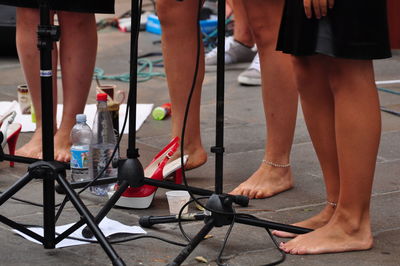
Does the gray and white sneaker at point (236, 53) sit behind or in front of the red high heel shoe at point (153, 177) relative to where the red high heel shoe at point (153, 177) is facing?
behind

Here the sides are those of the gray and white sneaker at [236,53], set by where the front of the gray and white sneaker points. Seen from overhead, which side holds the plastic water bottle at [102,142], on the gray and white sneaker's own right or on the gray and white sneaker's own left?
on the gray and white sneaker's own left

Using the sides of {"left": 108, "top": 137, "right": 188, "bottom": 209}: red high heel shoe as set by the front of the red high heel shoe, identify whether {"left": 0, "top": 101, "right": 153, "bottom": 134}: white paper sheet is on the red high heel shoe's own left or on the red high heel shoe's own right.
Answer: on the red high heel shoe's own right

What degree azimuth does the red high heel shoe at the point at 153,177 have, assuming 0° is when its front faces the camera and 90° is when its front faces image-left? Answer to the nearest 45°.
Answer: approximately 45°

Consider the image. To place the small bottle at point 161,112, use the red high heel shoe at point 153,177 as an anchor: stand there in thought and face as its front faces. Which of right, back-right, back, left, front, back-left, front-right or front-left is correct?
back-right

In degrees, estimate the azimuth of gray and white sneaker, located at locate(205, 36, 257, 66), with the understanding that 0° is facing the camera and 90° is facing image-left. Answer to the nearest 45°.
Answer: approximately 90°

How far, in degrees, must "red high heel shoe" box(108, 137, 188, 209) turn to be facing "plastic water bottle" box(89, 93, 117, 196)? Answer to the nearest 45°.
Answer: approximately 90° to its right

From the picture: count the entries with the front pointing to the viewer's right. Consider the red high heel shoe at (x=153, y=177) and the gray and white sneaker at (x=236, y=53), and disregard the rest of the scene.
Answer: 0
